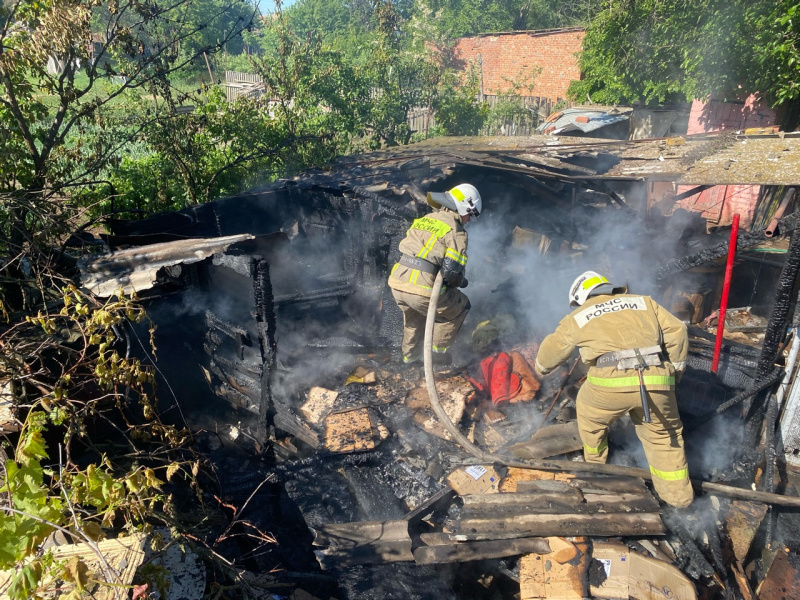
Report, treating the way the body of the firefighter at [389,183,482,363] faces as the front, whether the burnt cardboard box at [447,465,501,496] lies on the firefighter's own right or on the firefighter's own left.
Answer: on the firefighter's own right

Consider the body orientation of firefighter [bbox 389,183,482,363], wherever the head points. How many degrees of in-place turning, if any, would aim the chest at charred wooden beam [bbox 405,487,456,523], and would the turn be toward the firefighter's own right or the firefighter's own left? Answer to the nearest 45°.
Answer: approximately 135° to the firefighter's own right

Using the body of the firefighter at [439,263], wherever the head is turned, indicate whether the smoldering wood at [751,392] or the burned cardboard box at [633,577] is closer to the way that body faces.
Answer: the smoldering wood

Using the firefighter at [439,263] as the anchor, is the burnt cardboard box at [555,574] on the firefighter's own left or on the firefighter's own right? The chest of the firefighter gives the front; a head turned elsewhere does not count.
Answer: on the firefighter's own right

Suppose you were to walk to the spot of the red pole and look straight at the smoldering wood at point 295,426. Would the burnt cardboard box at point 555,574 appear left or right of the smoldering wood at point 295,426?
left

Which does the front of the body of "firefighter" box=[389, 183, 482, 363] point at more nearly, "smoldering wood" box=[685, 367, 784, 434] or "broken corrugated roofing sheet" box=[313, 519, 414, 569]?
the smoldering wood
